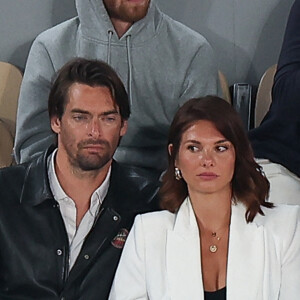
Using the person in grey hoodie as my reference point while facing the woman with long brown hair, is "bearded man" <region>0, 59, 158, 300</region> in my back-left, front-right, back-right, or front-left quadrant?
front-right

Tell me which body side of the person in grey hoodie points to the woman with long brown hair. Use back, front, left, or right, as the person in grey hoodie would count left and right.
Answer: front

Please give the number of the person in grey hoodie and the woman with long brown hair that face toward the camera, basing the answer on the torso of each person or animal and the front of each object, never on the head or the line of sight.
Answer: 2

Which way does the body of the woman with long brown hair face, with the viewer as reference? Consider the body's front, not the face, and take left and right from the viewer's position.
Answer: facing the viewer

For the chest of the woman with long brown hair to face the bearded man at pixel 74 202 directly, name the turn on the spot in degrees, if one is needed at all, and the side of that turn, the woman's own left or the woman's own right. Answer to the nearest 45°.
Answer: approximately 90° to the woman's own right

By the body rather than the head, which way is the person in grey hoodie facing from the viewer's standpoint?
toward the camera

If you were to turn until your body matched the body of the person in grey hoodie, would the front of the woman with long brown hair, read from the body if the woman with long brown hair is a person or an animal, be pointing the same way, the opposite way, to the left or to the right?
the same way

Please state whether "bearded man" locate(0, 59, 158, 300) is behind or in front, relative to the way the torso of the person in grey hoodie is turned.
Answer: in front

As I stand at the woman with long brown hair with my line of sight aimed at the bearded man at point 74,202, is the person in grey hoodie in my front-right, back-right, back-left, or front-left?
front-right

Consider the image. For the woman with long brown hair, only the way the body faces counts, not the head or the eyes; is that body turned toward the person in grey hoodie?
no
